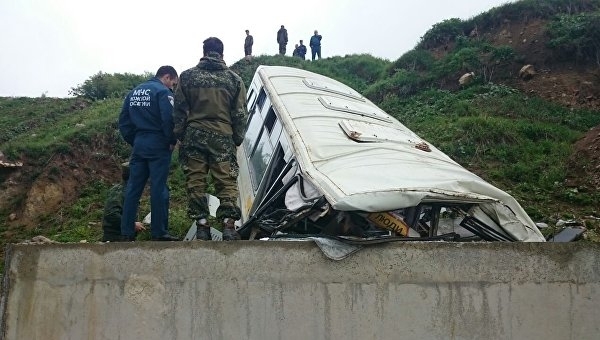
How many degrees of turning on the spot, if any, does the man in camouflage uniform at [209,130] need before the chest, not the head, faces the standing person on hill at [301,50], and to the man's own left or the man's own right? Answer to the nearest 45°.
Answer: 0° — they already face them

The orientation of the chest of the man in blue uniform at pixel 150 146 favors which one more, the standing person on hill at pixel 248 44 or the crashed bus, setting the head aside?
the standing person on hill

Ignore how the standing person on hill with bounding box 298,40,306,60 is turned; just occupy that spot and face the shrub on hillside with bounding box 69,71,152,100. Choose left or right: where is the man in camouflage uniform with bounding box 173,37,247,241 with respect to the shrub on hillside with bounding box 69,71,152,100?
left

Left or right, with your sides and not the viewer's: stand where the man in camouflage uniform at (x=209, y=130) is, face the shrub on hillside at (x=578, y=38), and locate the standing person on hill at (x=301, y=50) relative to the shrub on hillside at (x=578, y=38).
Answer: left

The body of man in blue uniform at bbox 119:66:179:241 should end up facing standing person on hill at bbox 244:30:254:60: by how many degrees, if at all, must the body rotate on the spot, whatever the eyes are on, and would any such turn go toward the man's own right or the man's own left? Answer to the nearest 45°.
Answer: approximately 45° to the man's own left

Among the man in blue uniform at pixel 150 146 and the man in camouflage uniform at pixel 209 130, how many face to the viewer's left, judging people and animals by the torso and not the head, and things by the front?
0

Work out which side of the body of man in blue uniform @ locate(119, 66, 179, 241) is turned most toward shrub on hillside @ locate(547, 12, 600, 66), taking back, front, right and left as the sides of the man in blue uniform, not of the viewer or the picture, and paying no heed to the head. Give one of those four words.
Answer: front

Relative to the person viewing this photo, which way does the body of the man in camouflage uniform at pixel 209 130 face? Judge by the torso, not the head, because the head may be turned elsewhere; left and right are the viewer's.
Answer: facing away from the viewer

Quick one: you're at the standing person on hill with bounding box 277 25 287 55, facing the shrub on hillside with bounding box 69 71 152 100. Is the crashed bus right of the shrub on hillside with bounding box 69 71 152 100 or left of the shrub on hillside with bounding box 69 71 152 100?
left

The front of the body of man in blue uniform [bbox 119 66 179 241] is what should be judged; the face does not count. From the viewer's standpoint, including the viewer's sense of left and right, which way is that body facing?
facing away from the viewer and to the right of the viewer

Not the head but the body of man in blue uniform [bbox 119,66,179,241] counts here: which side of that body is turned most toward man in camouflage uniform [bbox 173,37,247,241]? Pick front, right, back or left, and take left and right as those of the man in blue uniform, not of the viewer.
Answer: right

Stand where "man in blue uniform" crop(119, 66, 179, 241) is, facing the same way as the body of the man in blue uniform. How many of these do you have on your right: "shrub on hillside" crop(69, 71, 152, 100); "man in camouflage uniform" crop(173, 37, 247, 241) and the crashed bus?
2
